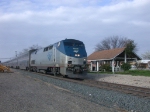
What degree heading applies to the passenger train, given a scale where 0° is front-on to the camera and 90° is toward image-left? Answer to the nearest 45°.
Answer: approximately 315°
